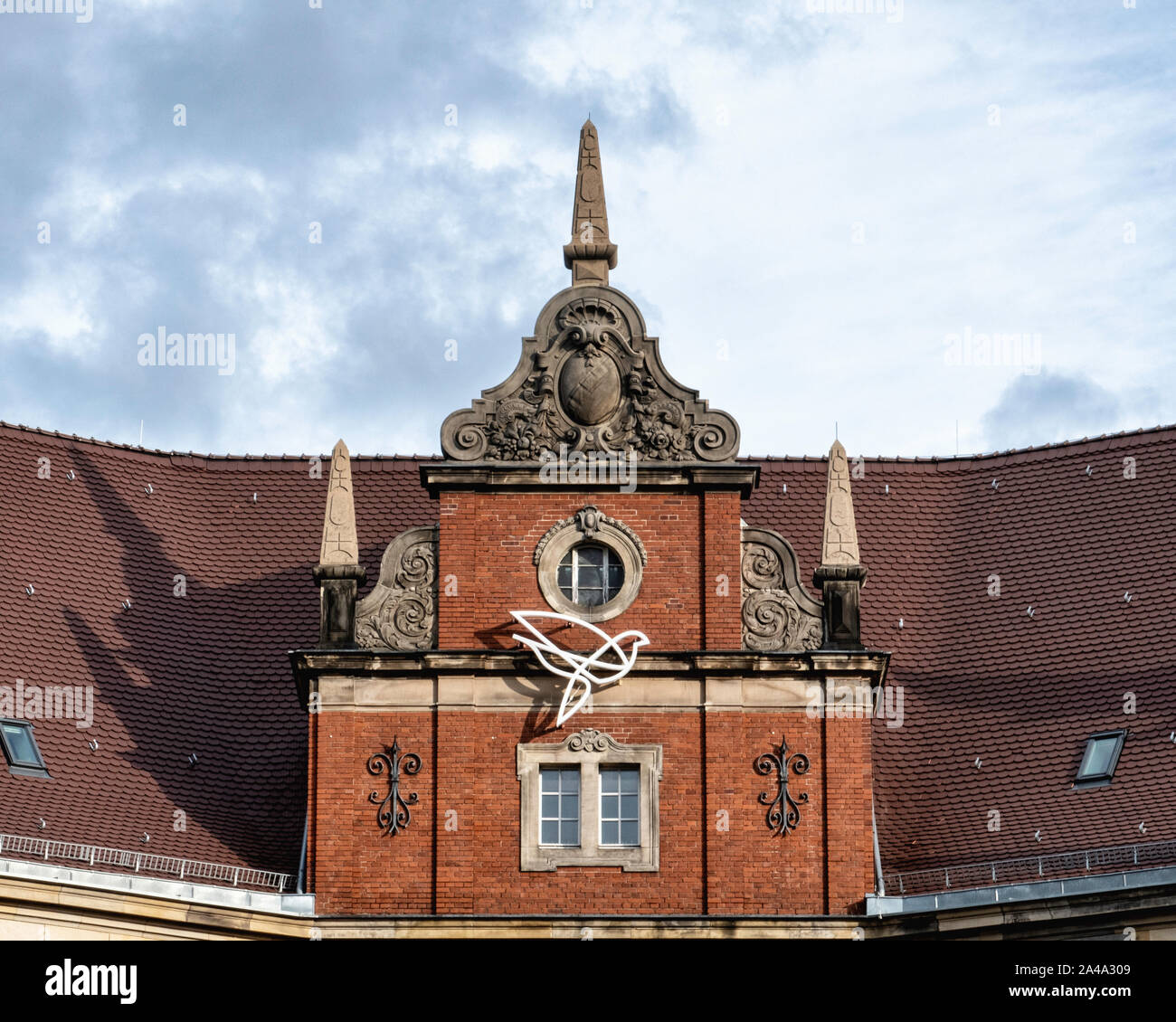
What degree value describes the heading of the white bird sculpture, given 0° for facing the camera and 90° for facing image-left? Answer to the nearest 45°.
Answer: approximately 270°
